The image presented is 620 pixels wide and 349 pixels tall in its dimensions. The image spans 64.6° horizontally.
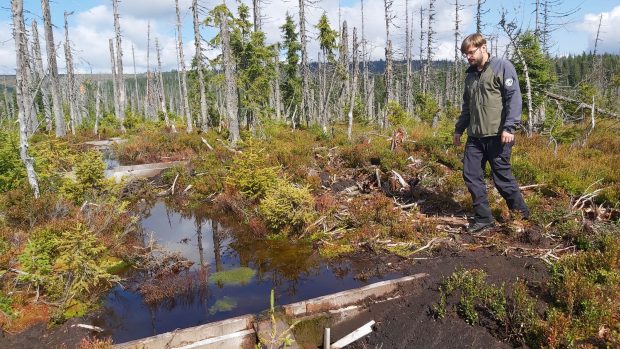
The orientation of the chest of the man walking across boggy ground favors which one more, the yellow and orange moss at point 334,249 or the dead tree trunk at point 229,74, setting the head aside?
the yellow and orange moss

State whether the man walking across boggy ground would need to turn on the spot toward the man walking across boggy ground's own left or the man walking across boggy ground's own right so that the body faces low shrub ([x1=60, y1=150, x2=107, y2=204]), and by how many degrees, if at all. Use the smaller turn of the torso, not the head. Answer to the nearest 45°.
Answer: approximately 45° to the man walking across boggy ground's own right

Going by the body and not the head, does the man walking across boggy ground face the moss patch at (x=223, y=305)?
yes

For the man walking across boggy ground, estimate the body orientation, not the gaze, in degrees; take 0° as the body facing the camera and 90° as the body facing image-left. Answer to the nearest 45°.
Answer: approximately 45°

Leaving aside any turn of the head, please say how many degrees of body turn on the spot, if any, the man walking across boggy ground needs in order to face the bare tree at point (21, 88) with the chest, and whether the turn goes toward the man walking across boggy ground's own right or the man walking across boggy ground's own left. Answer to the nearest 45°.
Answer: approximately 45° to the man walking across boggy ground's own right
